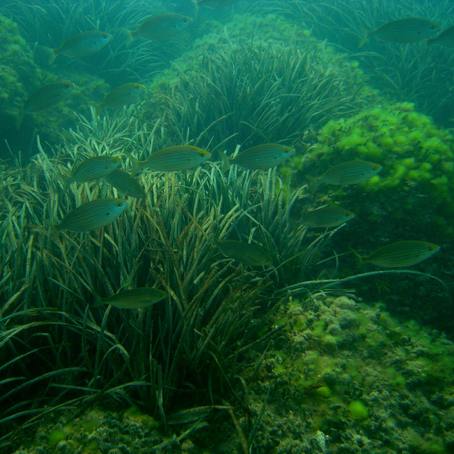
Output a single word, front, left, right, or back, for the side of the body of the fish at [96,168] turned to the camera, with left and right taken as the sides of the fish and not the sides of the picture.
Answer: right

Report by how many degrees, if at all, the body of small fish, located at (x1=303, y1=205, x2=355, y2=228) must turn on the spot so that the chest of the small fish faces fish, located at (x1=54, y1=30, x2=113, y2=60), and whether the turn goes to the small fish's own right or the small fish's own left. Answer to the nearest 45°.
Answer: approximately 135° to the small fish's own left

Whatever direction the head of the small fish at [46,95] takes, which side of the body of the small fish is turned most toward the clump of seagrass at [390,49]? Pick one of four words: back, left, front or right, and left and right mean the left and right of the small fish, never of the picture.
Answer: front

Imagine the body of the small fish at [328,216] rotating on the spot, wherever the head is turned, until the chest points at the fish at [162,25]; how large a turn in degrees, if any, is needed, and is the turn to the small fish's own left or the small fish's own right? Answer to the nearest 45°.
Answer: approximately 135° to the small fish's own left

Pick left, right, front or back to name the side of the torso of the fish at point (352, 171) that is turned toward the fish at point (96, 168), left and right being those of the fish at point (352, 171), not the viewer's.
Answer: back

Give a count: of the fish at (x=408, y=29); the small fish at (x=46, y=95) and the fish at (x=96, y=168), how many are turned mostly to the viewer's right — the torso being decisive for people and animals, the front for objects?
3

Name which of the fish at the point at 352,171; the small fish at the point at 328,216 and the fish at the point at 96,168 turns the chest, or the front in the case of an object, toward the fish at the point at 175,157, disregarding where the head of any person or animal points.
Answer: the fish at the point at 96,168

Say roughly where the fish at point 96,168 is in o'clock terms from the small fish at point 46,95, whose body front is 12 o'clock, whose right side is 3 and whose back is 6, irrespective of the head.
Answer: The fish is roughly at 3 o'clock from the small fish.

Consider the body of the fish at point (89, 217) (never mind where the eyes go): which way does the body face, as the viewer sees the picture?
to the viewer's right

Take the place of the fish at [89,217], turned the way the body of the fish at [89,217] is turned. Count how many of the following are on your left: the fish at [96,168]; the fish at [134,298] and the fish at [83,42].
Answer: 2

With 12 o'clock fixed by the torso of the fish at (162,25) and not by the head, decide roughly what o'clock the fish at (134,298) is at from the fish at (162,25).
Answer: the fish at (134,298) is roughly at 3 o'clock from the fish at (162,25).

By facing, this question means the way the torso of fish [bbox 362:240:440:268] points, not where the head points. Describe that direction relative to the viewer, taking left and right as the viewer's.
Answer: facing to the right of the viewer

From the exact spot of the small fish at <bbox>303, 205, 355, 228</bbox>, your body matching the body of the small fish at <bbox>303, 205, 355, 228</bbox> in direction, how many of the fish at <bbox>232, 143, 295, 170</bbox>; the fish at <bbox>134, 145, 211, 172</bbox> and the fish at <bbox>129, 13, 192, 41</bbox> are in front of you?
0

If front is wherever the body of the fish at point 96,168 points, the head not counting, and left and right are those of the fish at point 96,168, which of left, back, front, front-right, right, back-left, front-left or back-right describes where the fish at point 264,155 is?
front

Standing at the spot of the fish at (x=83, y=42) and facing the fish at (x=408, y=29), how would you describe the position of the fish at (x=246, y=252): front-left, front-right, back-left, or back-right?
front-right

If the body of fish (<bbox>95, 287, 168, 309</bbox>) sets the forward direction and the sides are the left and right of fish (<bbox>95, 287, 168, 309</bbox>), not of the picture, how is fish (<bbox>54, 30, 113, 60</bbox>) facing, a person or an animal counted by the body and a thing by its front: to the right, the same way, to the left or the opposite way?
the same way

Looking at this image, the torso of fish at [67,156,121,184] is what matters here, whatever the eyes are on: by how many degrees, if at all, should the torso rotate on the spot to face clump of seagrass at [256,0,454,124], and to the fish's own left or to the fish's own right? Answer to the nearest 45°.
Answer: approximately 45° to the fish's own left

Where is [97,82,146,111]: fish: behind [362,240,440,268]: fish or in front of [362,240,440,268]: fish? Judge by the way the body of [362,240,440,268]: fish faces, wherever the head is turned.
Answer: behind

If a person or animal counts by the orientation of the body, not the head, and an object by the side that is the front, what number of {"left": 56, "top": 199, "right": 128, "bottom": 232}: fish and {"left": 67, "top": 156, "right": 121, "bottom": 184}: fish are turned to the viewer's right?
2

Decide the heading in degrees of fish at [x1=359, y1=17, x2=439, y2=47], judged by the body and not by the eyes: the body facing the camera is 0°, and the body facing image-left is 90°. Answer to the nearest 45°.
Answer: approximately 270°

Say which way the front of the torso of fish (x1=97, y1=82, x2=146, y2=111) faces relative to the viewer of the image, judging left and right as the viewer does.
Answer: facing to the right of the viewer

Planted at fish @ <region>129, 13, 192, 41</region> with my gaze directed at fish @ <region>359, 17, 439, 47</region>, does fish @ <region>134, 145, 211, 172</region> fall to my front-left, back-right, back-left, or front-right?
front-right

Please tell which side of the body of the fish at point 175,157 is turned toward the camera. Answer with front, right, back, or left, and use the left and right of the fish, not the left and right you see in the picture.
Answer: right
